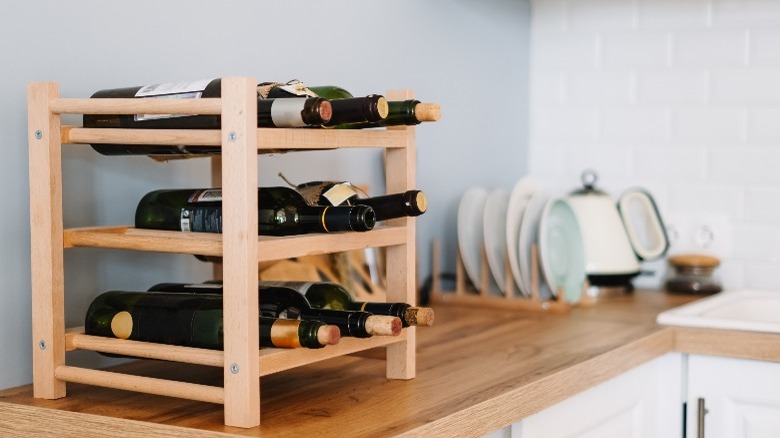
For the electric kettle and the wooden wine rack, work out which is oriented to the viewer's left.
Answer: the electric kettle

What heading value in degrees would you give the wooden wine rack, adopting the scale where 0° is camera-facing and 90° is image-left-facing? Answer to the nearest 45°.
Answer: approximately 315°

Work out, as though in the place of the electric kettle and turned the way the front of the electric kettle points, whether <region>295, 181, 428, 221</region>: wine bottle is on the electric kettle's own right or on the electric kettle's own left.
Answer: on the electric kettle's own left

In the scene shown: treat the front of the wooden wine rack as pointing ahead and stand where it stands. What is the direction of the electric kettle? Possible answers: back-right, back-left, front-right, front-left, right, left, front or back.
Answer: left

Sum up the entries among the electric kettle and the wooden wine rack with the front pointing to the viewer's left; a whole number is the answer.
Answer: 1

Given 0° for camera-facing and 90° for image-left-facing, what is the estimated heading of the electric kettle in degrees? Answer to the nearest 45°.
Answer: approximately 90°

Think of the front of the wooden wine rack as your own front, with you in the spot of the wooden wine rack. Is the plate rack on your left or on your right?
on your left

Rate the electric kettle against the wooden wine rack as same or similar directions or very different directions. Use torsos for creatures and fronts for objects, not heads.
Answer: very different directions

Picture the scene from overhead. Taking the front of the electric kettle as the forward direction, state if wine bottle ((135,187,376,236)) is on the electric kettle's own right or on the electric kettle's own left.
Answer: on the electric kettle's own left

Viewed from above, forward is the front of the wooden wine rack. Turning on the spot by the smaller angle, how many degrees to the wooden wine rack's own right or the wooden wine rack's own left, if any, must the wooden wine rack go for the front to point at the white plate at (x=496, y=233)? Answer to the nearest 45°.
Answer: approximately 90° to the wooden wine rack's own left
